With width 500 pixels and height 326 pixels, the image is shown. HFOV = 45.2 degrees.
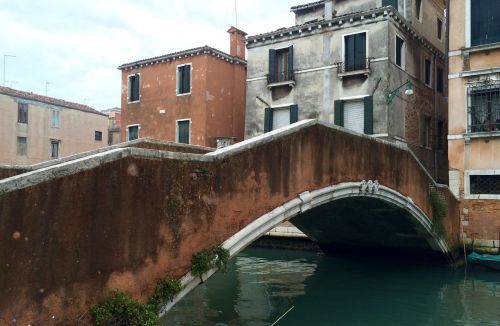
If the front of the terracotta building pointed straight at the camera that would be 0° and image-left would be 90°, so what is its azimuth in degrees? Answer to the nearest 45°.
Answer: approximately 45°

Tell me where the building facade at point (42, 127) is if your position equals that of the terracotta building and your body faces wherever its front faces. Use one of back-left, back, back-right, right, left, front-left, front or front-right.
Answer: right

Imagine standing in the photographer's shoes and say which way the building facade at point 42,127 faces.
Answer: facing the viewer and to the right of the viewer

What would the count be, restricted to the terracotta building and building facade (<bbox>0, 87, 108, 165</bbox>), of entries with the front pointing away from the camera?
0

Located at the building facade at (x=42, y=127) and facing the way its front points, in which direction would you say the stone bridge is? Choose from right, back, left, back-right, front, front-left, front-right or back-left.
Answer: front-right

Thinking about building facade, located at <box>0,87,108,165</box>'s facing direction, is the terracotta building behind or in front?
in front

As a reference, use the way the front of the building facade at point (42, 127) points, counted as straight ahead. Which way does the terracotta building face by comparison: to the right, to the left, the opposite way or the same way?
to the right

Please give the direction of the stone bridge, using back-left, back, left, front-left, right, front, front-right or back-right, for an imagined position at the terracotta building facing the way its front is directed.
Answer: front-left
